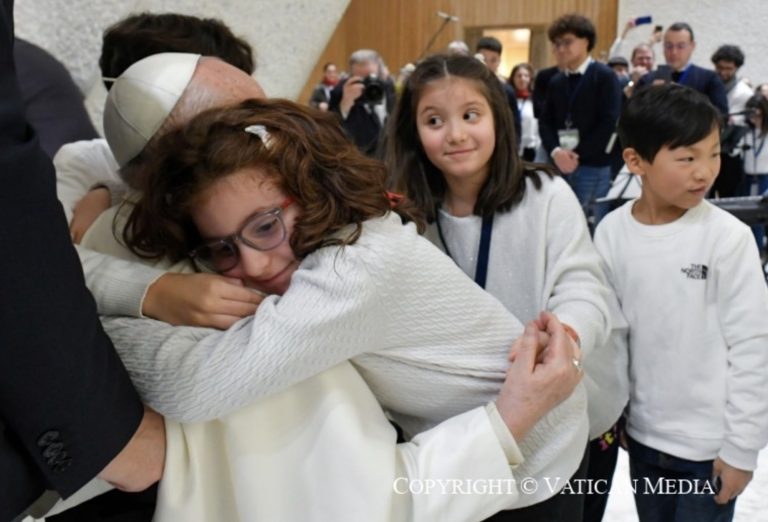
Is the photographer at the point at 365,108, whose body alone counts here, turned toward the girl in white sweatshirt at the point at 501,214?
yes

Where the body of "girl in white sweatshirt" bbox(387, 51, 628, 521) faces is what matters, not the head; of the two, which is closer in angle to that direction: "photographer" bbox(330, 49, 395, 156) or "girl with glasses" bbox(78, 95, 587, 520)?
the girl with glasses

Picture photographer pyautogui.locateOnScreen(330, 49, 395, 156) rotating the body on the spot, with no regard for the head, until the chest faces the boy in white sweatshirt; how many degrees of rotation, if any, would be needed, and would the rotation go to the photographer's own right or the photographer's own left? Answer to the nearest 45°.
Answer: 0° — they already face them

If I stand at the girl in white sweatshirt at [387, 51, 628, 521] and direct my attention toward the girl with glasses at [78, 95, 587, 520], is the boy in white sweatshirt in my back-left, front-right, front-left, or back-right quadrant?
back-left

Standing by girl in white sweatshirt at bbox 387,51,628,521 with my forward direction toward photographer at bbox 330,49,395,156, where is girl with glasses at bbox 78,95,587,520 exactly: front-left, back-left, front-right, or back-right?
back-left

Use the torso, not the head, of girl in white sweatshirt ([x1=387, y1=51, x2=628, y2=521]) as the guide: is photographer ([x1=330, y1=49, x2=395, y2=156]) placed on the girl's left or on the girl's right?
on the girl's right

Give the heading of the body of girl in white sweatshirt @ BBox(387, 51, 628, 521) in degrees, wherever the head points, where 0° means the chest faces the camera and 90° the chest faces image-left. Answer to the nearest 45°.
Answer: approximately 45°
